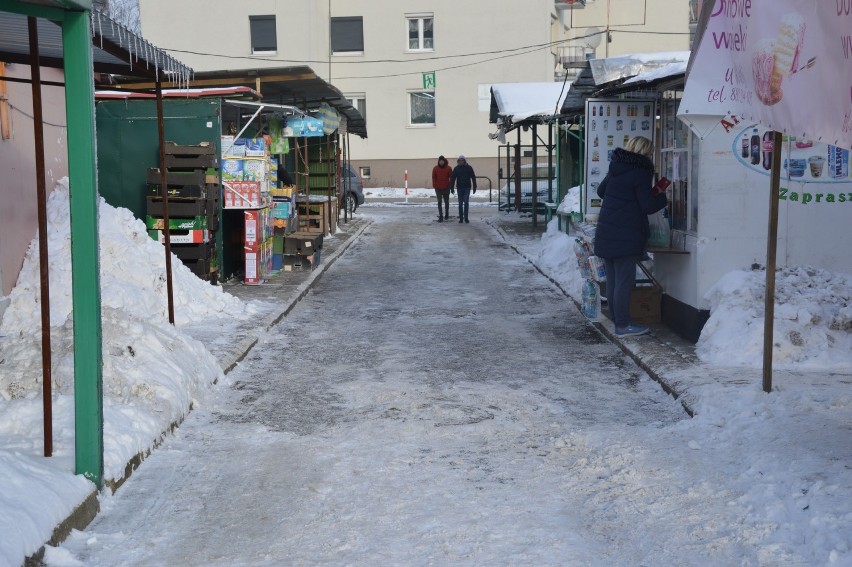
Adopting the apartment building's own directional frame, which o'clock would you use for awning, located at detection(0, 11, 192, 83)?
The awning is roughly at 12 o'clock from the apartment building.

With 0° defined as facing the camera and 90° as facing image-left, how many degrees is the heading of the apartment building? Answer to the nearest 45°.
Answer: approximately 0°

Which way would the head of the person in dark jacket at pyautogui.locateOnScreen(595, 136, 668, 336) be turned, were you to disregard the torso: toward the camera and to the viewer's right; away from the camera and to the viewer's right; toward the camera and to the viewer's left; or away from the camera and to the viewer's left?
away from the camera and to the viewer's right

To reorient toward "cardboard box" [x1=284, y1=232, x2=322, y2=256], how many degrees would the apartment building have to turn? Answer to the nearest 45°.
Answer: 0° — it already faces it

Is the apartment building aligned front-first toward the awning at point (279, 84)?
yes

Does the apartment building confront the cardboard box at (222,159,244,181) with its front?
yes

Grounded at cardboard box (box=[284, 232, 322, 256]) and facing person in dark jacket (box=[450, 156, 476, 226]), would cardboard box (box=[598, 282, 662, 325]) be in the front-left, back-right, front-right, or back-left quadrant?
back-right

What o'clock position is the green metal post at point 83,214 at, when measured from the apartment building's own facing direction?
The green metal post is roughly at 12 o'clock from the apartment building.

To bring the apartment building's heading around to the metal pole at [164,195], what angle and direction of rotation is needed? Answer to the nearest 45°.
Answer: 0° — it already faces it
